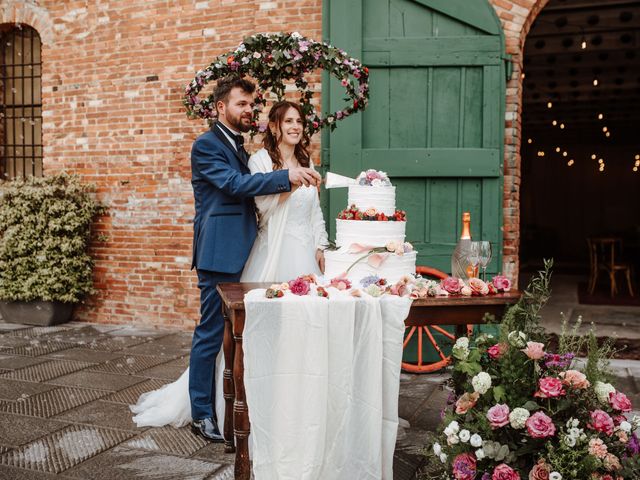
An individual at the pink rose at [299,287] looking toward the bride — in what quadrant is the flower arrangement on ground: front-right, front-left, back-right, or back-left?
back-right

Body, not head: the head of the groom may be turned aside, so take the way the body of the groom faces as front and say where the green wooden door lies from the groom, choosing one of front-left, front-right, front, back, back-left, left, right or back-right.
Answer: left

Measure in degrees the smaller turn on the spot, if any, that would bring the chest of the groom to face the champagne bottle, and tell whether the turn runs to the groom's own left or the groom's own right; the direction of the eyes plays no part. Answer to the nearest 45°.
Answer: approximately 45° to the groom's own left

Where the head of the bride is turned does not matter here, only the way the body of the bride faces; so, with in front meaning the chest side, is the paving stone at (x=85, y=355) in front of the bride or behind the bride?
behind

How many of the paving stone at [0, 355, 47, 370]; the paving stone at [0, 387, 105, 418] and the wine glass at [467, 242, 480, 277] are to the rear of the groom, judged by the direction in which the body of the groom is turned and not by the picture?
2

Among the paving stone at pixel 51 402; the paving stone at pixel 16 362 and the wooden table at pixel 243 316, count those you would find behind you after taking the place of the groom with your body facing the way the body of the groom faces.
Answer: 2

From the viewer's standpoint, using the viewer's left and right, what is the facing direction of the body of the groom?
facing the viewer and to the right of the viewer

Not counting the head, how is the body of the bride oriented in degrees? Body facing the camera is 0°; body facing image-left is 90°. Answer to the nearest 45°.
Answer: approximately 315°

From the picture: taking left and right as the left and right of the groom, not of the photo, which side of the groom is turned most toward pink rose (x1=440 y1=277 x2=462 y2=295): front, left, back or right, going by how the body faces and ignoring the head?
front

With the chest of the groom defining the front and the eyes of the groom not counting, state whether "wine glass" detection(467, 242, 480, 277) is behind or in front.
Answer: in front
